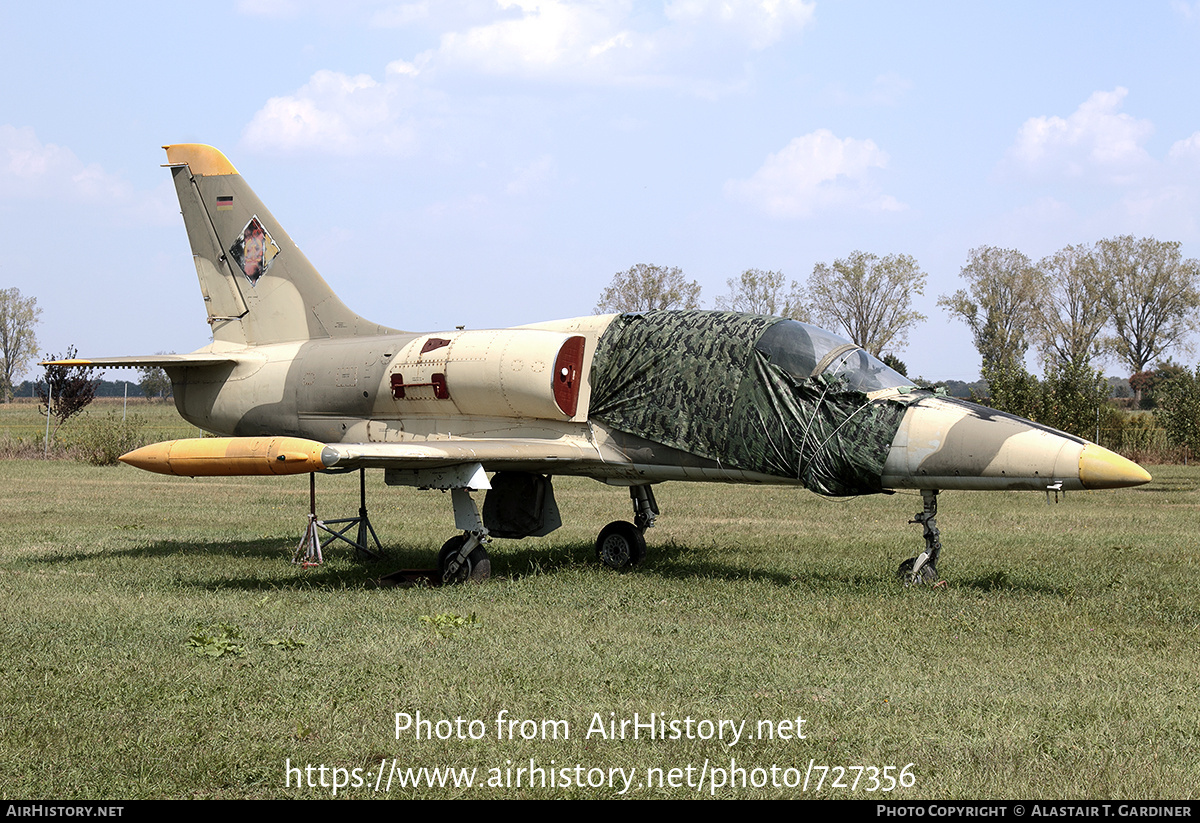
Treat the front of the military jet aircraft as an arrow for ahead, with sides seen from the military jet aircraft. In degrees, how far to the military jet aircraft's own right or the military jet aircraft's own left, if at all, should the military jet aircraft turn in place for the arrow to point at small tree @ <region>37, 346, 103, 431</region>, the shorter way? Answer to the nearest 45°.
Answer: approximately 180°

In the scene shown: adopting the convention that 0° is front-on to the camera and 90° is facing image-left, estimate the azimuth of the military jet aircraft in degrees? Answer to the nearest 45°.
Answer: approximately 315°
